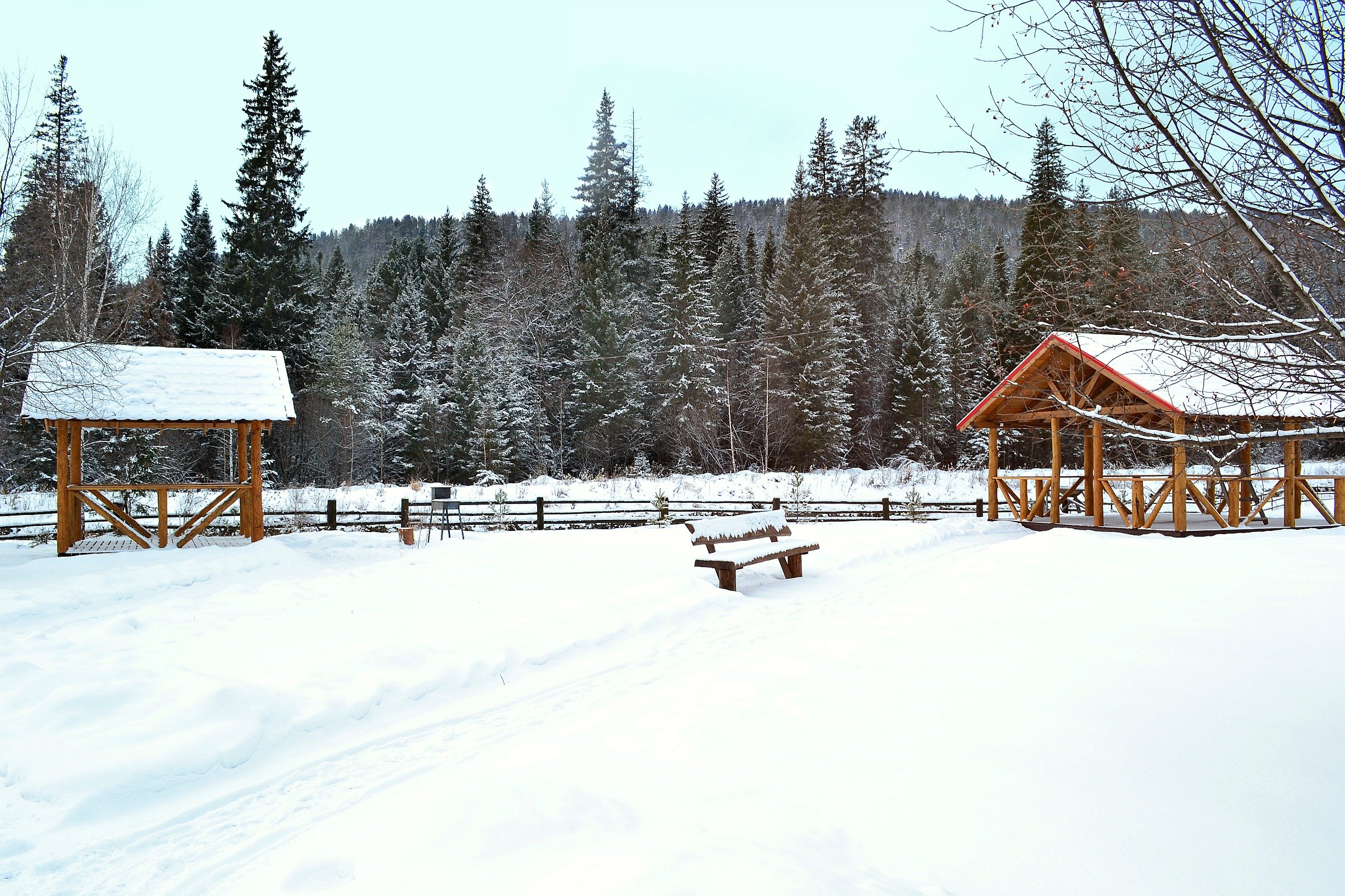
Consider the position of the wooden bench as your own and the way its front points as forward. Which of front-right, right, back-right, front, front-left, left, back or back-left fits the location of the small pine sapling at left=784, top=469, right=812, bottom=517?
back-left

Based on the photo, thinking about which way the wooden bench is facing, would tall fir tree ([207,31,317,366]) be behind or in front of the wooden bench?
behind

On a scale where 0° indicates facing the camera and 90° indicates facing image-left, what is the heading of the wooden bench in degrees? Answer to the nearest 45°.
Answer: approximately 315°

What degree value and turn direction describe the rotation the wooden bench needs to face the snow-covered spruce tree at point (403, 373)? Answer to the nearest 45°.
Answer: approximately 180°

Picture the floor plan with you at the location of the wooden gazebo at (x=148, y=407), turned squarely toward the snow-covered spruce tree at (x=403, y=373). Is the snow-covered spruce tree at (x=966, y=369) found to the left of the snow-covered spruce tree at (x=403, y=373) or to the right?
right

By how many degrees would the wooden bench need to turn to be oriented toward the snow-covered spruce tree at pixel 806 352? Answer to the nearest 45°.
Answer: approximately 135° to its left

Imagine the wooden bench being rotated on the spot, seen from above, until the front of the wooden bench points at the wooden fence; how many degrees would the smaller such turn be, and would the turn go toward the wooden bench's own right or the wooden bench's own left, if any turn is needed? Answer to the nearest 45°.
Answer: approximately 180°
